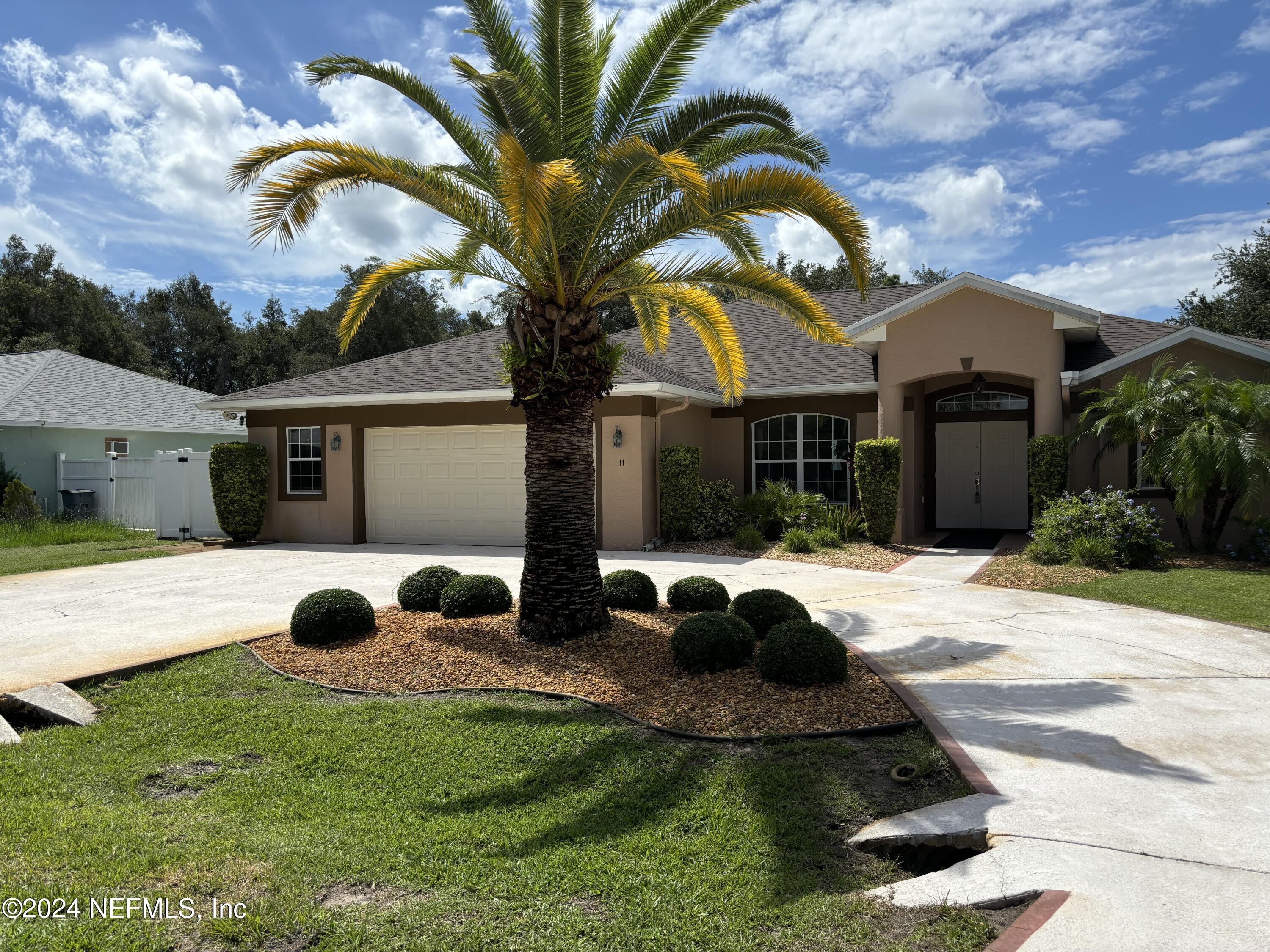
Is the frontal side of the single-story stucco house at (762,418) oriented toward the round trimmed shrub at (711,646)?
yes

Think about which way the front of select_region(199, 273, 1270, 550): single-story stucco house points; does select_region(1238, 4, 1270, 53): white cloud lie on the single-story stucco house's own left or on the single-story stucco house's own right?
on the single-story stucco house's own left

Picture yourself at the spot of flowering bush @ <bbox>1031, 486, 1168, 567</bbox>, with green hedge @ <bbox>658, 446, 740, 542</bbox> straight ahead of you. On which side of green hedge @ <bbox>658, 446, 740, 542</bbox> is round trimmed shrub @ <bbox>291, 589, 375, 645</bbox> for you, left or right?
left

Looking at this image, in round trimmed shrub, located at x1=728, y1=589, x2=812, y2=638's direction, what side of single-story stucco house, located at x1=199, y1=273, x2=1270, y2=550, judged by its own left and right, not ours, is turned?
front

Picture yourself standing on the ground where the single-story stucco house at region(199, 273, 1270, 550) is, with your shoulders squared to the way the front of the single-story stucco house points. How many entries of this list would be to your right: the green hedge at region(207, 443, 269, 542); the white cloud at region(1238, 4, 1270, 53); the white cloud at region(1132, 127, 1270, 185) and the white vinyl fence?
2

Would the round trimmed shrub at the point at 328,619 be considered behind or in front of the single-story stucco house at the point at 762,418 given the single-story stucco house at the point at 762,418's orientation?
in front

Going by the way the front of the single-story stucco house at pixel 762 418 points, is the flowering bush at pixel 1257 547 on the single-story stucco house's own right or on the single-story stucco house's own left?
on the single-story stucco house's own left

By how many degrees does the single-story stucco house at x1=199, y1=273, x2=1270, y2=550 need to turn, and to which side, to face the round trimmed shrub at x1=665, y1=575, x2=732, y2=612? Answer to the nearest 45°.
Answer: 0° — it already faces it

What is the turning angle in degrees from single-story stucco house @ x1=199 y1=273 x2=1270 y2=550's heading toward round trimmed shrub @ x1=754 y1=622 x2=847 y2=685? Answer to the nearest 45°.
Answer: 0° — it already faces it

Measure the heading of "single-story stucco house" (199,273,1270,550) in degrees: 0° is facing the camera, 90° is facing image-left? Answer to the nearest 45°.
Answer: approximately 0°

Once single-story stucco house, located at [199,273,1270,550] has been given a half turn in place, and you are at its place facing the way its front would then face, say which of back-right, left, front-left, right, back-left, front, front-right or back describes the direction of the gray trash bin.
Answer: left

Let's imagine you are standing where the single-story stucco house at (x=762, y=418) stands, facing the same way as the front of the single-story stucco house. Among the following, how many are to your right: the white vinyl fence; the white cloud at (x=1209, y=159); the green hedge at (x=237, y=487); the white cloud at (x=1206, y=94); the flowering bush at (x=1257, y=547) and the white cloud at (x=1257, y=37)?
2

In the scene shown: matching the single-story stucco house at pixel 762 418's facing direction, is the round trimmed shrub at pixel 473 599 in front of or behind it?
in front

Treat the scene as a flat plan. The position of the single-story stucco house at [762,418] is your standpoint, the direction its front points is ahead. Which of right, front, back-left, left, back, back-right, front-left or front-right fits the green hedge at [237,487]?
right
